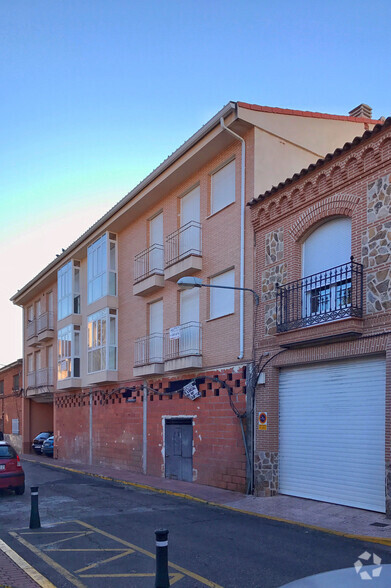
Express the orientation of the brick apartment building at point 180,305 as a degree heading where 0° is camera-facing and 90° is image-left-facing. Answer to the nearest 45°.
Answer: approximately 45°
